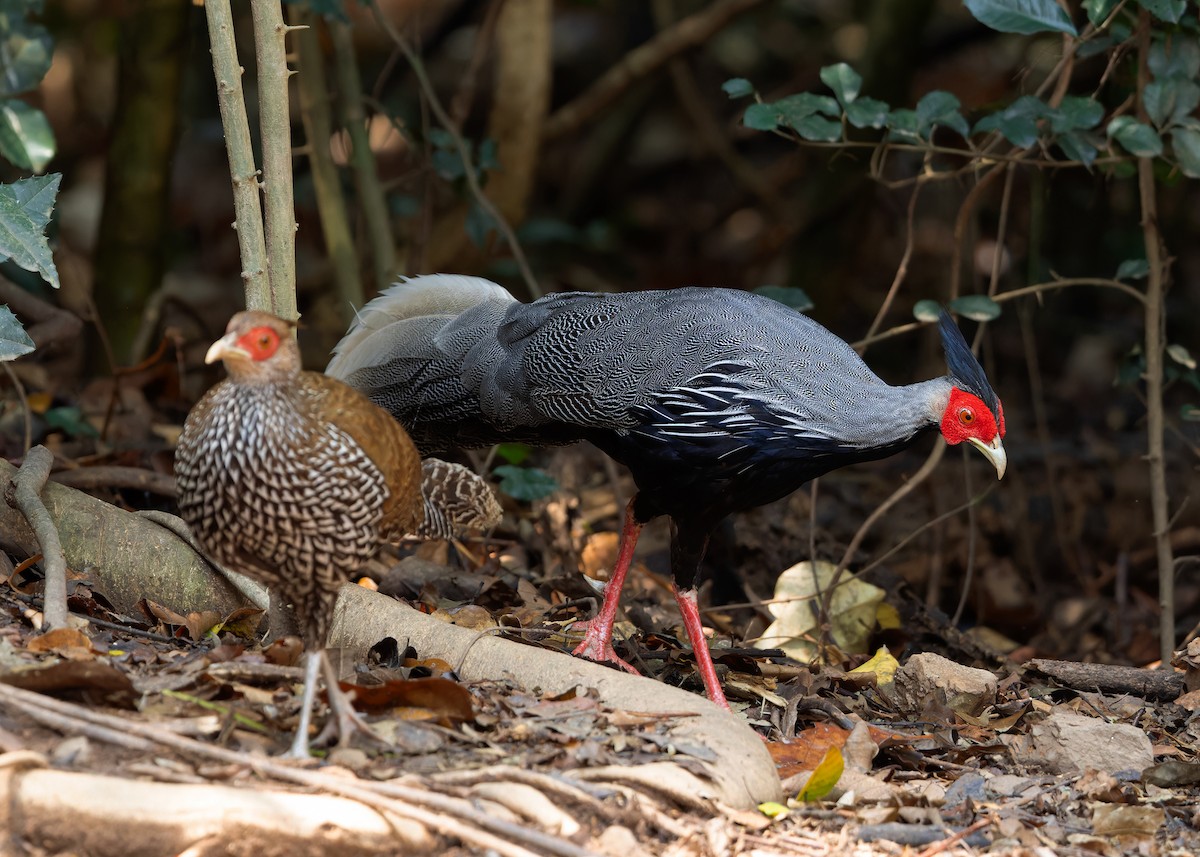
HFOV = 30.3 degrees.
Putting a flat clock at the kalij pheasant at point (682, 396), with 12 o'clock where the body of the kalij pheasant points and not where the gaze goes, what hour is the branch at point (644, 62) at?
The branch is roughly at 9 o'clock from the kalij pheasant.

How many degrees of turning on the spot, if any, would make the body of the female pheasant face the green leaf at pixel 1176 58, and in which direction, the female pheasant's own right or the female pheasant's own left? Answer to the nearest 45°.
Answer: approximately 180°

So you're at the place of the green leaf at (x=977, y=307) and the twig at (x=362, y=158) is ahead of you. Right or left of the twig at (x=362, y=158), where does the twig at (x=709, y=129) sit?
right

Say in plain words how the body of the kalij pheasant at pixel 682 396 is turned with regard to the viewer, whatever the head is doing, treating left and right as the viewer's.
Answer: facing to the right of the viewer

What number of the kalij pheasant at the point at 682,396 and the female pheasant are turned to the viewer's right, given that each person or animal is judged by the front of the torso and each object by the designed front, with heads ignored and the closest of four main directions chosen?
1

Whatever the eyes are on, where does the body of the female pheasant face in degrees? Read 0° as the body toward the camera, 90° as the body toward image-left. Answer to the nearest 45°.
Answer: approximately 45°

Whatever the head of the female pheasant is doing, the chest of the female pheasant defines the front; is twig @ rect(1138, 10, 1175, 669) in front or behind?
behind

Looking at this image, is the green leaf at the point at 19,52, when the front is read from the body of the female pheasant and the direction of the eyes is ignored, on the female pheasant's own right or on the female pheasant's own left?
on the female pheasant's own right

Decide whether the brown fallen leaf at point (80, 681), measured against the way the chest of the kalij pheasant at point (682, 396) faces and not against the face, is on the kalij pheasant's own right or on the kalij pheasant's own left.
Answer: on the kalij pheasant's own right

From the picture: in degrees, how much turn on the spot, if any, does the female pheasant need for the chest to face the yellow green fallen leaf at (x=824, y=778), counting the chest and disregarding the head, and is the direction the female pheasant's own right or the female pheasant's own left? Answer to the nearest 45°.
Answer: approximately 135° to the female pheasant's own left

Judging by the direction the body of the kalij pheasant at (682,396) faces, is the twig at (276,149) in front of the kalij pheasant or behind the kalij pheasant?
behind

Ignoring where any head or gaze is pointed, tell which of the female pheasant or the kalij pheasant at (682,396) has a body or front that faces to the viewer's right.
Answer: the kalij pheasant
